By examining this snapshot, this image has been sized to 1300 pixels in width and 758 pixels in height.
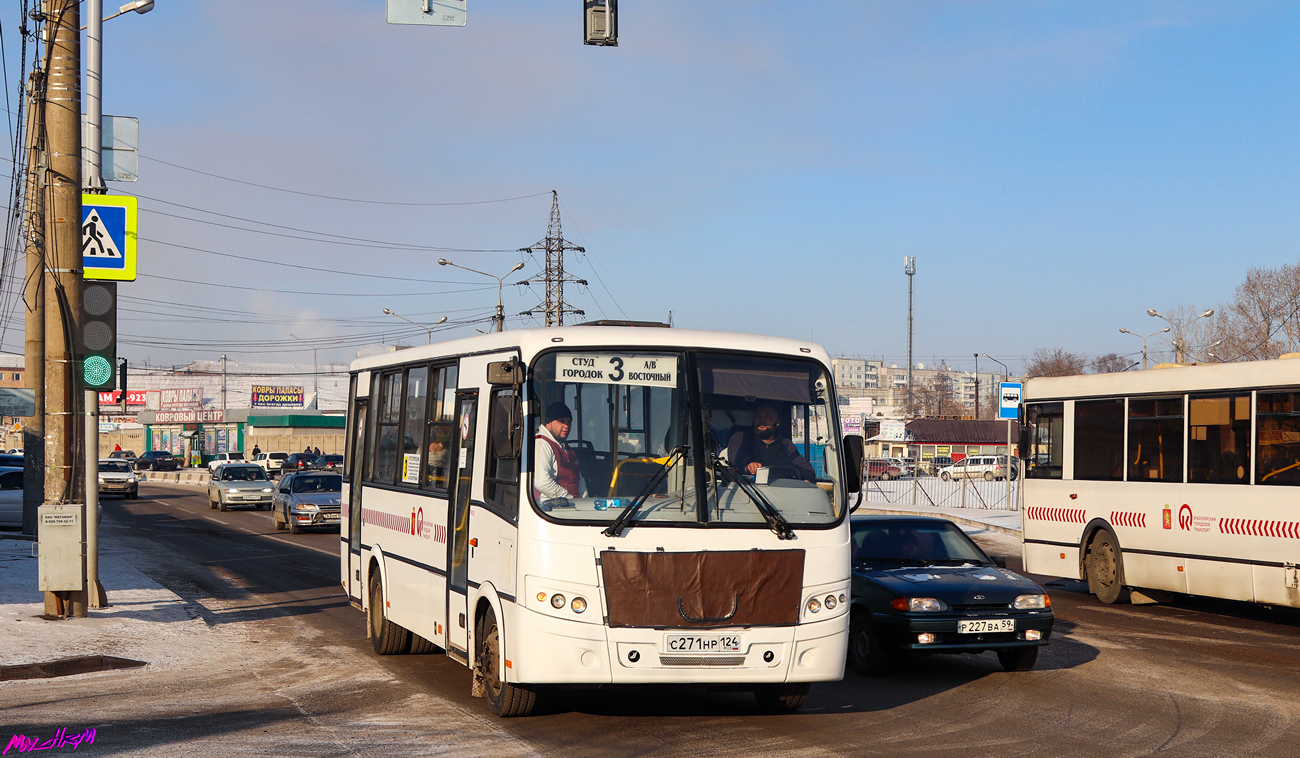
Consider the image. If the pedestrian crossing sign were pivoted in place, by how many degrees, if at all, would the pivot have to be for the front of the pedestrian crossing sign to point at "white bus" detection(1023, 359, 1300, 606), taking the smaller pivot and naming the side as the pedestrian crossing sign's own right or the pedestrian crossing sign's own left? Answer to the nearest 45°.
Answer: approximately 90° to the pedestrian crossing sign's own left

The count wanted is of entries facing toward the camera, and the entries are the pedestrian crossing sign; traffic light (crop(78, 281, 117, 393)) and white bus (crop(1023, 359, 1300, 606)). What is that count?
2

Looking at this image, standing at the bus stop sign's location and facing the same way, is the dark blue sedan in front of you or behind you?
in front

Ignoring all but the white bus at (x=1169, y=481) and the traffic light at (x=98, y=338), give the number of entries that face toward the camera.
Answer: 1

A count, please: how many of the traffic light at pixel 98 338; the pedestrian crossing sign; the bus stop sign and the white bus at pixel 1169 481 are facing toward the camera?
3

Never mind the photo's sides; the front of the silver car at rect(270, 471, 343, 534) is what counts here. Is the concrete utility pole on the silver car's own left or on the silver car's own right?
on the silver car's own right

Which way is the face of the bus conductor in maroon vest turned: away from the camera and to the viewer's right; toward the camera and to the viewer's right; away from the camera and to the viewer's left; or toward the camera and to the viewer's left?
toward the camera and to the viewer's right

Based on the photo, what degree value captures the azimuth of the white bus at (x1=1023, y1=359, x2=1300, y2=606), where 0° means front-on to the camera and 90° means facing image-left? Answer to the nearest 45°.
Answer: approximately 135°

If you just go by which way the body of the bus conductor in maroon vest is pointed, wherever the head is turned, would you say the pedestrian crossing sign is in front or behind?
behind

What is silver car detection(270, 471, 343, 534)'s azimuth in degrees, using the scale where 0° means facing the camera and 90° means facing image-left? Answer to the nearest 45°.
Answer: approximately 315°
